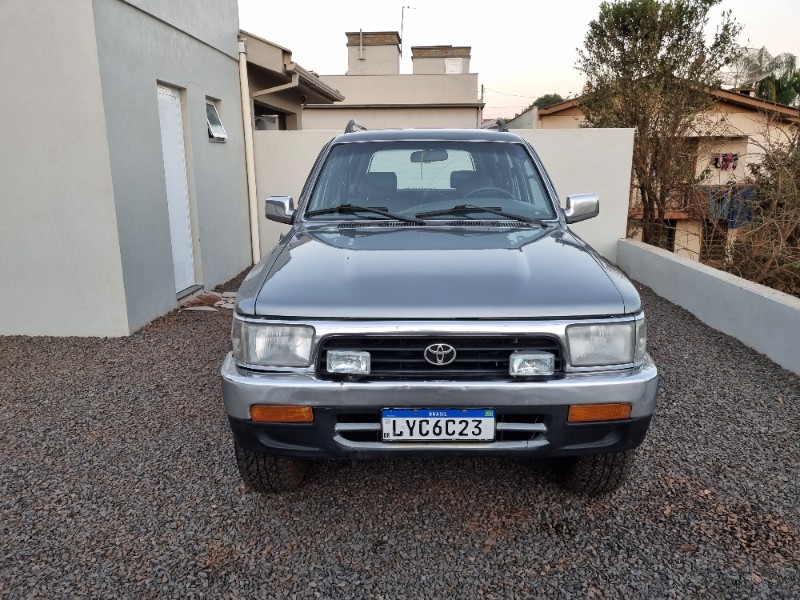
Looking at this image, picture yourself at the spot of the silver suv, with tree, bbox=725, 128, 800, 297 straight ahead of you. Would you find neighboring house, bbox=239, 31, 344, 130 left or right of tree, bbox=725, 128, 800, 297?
left

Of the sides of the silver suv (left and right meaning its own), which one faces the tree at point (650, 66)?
back

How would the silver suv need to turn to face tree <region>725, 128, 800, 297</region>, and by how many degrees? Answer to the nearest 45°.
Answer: approximately 135° to its left

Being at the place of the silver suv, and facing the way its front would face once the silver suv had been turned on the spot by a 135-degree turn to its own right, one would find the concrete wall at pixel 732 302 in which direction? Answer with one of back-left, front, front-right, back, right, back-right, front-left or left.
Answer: right

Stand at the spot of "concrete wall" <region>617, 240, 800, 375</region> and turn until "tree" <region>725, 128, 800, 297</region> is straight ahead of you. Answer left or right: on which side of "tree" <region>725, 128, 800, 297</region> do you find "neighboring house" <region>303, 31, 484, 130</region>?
left

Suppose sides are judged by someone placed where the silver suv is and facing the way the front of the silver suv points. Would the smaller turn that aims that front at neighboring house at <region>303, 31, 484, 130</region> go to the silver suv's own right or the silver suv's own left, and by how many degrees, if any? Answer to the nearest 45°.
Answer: approximately 180°

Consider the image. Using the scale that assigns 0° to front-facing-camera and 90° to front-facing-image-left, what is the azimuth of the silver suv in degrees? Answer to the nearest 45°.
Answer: approximately 0°

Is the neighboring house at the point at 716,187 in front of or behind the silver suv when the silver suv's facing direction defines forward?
behind

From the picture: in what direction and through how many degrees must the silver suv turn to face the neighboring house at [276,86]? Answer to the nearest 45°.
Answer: approximately 180°
